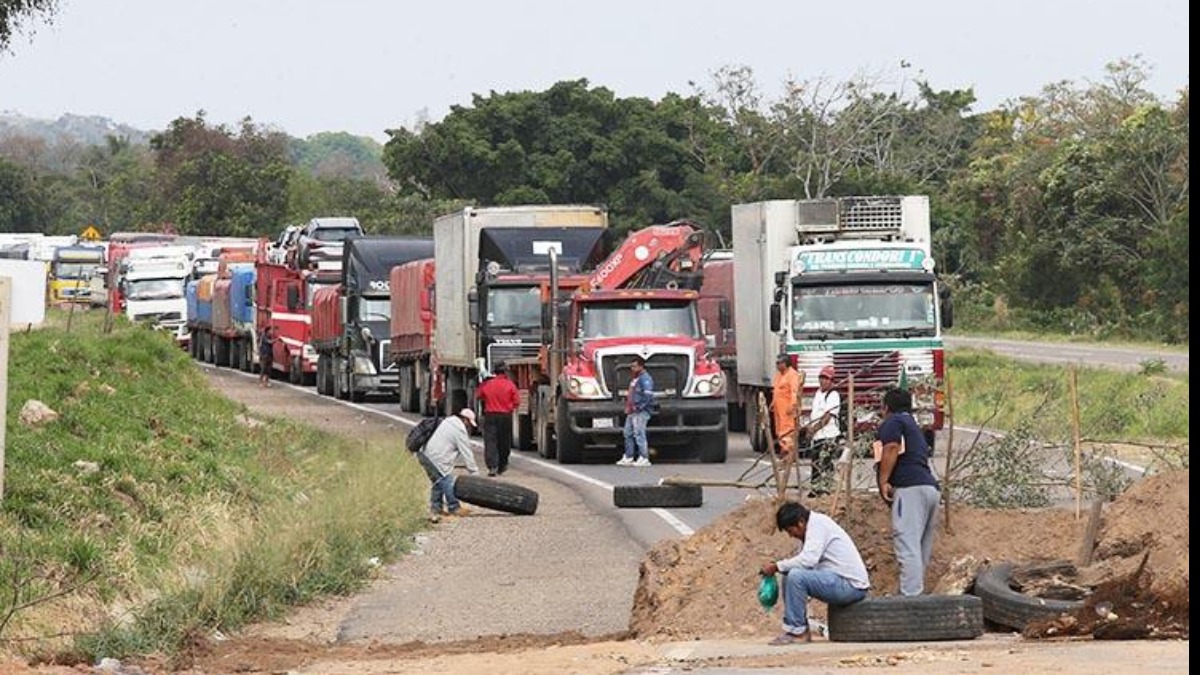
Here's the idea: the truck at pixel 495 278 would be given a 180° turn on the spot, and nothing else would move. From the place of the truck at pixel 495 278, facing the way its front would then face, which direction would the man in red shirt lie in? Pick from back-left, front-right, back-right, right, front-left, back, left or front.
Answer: back

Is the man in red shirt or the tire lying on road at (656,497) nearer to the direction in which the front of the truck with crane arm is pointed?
the tire lying on road

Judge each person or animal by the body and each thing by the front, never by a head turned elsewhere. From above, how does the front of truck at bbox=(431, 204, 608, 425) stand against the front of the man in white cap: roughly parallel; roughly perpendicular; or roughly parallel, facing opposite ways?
roughly perpendicular

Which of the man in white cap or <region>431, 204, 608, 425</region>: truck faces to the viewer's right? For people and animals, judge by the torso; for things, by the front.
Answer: the man in white cap

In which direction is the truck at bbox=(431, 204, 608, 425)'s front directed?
toward the camera

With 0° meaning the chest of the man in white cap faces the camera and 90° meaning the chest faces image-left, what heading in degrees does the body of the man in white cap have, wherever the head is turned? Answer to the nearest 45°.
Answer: approximately 270°

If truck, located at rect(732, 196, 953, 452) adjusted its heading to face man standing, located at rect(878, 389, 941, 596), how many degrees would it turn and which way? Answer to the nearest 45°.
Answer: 0° — it already faces them

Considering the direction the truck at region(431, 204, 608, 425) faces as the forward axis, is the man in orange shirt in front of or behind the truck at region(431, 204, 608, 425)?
in front

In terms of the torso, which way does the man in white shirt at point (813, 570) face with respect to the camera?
to the viewer's left

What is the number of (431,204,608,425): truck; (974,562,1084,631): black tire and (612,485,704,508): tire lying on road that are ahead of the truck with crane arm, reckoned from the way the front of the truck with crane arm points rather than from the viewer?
2

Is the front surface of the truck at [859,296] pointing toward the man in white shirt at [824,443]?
yes

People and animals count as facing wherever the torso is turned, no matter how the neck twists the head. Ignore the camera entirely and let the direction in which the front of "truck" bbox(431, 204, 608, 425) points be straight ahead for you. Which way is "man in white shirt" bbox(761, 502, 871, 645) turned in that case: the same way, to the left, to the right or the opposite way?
to the right
